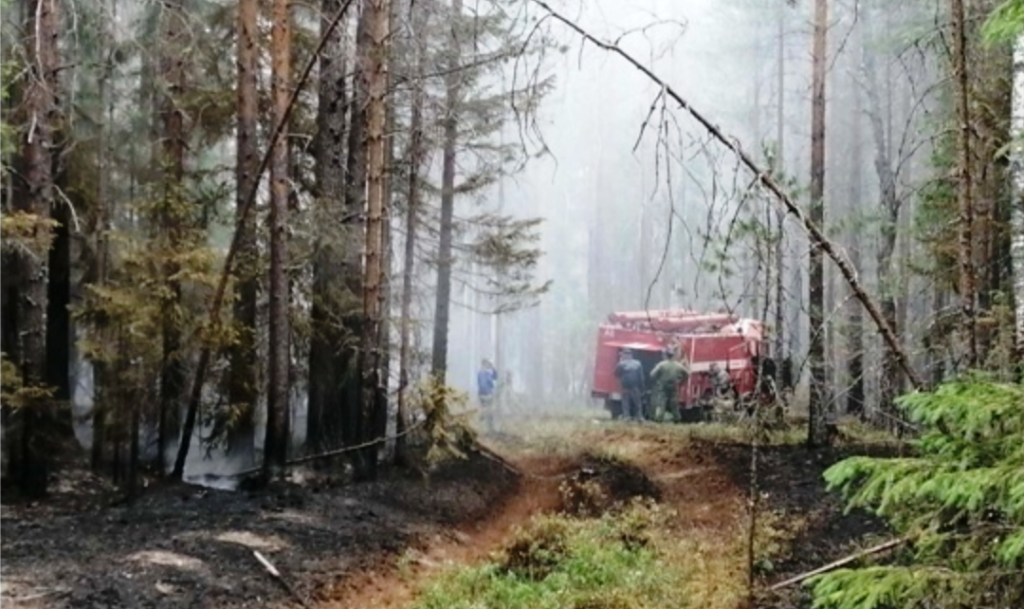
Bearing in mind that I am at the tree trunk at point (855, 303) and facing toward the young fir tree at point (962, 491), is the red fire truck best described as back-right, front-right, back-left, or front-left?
back-right

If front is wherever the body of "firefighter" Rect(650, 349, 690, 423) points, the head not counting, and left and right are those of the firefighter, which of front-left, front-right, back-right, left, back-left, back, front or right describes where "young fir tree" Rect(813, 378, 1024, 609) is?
back

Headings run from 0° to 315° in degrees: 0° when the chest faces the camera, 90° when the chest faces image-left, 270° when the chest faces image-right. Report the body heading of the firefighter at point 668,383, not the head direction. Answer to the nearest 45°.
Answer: approximately 180°

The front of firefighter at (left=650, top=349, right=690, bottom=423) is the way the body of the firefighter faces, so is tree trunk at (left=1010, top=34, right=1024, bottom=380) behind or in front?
behind

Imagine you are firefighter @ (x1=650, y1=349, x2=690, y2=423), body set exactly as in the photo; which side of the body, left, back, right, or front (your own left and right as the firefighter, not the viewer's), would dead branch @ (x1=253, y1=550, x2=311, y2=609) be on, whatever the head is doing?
back

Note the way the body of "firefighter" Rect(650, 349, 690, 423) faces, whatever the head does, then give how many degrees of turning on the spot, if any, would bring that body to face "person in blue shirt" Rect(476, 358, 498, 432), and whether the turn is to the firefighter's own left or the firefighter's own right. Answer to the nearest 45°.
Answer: approximately 90° to the firefighter's own left
